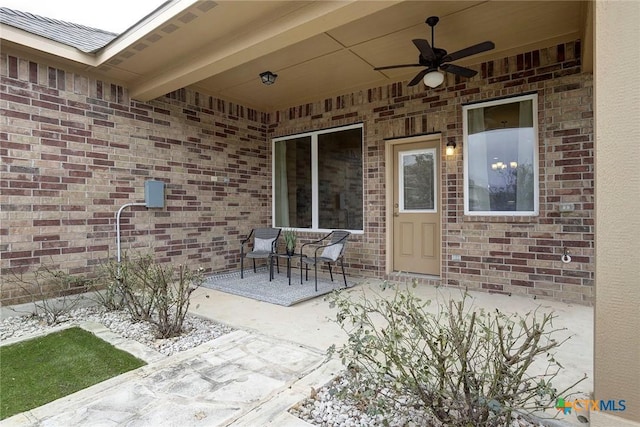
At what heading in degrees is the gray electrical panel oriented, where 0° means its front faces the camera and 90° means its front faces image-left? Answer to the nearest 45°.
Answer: approximately 315°

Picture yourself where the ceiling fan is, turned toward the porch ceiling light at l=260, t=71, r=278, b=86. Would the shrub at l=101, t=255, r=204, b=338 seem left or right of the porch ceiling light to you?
left

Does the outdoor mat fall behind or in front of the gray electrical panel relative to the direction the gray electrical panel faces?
in front
